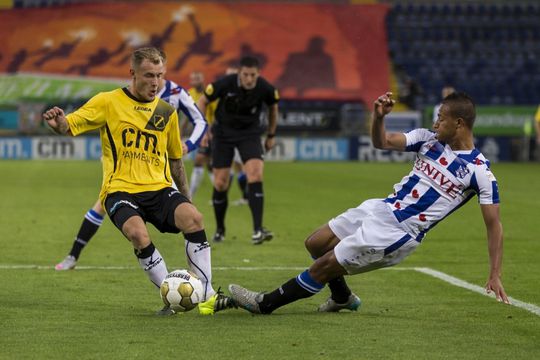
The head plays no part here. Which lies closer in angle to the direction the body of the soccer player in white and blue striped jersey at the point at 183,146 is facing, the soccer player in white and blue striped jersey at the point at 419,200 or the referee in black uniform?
the soccer player in white and blue striped jersey

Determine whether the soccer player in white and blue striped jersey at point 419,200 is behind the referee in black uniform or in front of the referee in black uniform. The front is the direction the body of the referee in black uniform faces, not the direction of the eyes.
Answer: in front

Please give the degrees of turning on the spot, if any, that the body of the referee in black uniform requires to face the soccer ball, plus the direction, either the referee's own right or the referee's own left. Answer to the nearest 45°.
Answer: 0° — they already face it

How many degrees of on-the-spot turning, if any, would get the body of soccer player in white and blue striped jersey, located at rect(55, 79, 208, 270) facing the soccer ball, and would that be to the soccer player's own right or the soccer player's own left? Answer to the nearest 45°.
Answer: approximately 45° to the soccer player's own left

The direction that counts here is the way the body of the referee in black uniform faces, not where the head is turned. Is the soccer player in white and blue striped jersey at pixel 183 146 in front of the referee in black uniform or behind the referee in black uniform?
in front

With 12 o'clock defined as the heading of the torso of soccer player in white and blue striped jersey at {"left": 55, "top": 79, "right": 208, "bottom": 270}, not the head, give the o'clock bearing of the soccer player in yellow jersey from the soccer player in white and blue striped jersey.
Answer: The soccer player in yellow jersey is roughly at 11 o'clock from the soccer player in white and blue striped jersey.

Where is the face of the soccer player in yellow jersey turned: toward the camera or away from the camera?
toward the camera

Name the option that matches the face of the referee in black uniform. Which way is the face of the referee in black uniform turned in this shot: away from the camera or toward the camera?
toward the camera

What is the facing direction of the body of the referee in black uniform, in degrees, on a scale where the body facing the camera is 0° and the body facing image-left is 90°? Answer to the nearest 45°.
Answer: approximately 0°

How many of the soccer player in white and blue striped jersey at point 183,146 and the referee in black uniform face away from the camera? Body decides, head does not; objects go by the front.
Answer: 0
